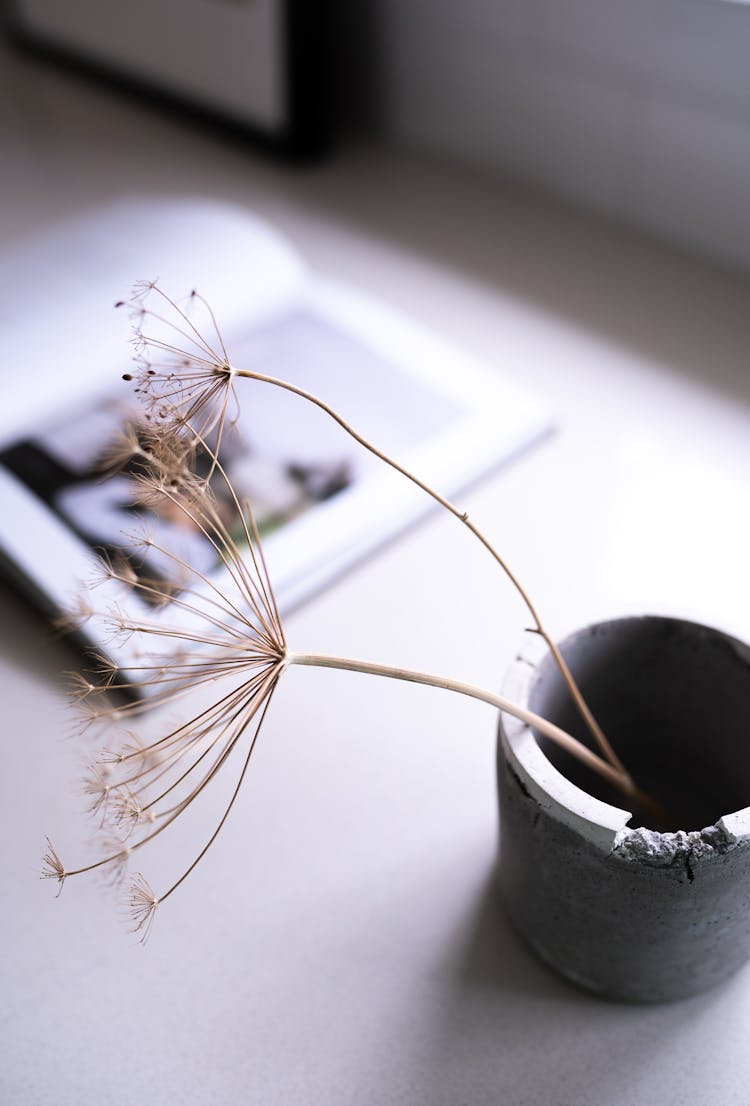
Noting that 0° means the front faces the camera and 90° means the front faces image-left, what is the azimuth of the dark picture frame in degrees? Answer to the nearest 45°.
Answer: approximately 45°

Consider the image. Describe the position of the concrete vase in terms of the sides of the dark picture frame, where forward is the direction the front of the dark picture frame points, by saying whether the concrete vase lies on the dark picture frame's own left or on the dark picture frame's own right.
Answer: on the dark picture frame's own left
